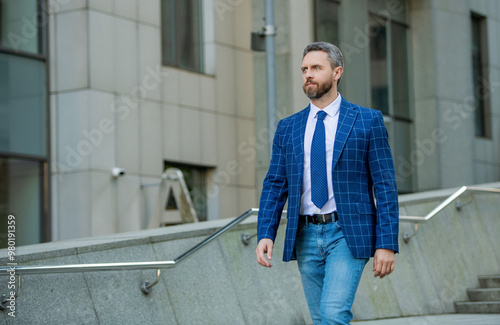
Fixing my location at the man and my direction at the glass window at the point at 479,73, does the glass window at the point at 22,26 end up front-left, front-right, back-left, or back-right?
front-left

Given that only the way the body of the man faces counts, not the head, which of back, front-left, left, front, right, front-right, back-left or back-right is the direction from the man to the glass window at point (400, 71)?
back-right

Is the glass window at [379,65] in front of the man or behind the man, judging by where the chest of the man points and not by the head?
behind

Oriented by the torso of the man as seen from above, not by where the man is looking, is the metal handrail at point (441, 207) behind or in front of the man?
behind

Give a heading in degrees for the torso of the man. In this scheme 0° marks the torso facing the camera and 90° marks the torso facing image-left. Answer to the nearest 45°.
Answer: approximately 45°
